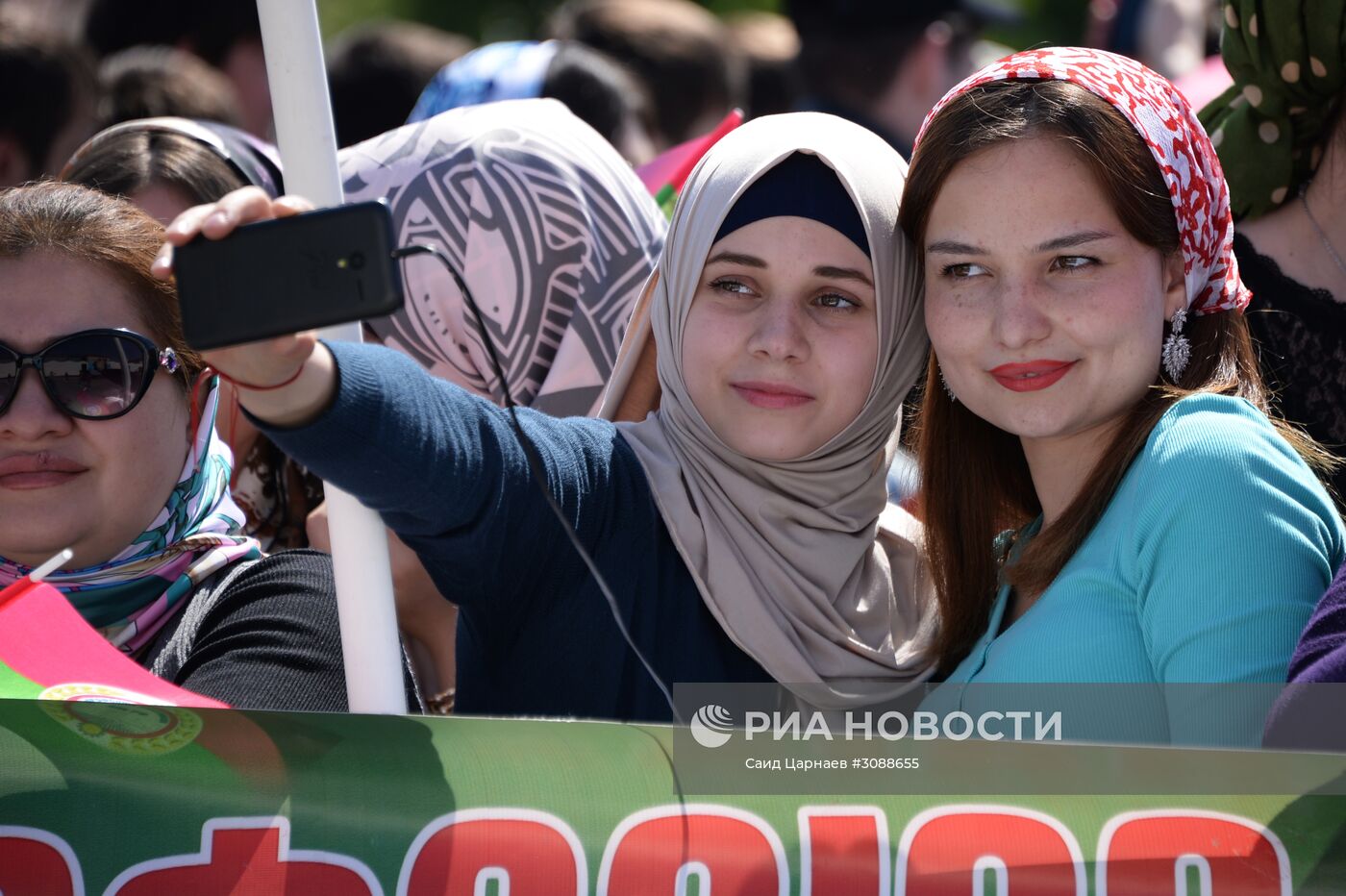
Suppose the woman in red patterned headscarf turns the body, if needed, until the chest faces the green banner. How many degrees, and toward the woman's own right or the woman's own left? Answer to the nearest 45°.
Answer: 0° — they already face it

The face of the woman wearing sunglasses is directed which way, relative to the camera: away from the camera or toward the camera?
toward the camera

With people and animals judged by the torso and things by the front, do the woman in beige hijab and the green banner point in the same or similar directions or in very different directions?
same or similar directions

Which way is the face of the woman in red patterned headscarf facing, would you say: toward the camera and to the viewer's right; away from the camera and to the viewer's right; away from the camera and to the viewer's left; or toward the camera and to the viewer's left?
toward the camera and to the viewer's left

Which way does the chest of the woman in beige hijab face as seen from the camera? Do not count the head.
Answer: toward the camera

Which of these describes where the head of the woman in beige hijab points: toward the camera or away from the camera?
toward the camera

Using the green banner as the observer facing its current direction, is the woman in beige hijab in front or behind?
behind

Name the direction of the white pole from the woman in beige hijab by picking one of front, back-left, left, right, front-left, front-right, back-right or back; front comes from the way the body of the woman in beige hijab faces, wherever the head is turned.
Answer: front-right
